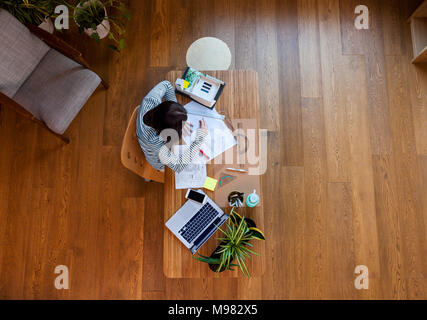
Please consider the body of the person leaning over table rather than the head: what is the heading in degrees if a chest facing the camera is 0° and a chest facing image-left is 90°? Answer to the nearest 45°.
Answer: approximately 270°

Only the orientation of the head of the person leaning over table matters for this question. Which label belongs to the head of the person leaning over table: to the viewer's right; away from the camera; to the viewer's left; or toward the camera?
to the viewer's right
